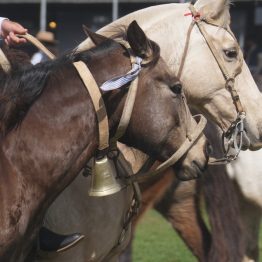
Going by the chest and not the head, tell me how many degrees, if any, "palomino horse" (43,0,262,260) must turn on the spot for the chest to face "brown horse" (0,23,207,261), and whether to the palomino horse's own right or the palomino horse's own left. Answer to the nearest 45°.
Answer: approximately 135° to the palomino horse's own right

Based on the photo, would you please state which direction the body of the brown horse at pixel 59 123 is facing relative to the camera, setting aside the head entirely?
to the viewer's right

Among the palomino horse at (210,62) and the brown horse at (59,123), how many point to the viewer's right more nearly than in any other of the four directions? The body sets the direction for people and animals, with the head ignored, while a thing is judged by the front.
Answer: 2

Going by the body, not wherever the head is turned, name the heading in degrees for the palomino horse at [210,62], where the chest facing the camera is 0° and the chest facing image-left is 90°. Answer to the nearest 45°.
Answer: approximately 270°

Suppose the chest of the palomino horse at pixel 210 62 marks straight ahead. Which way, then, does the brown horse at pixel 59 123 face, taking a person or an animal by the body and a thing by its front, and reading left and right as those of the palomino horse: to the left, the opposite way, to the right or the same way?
the same way

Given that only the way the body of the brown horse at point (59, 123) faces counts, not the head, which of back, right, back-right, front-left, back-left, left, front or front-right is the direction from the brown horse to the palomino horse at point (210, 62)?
front-left
